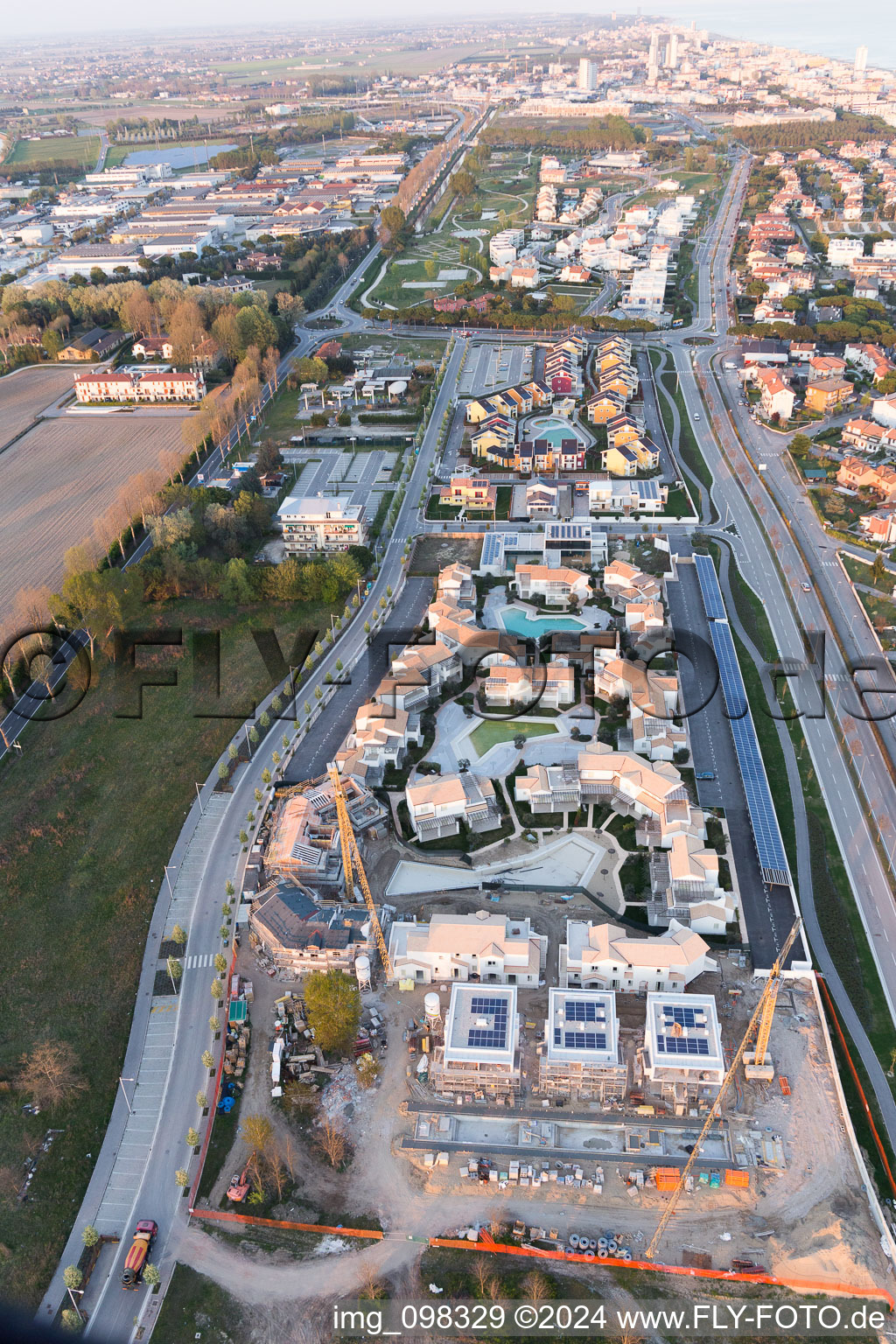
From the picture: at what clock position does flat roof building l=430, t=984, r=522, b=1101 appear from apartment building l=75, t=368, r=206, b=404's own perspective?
The flat roof building is roughly at 12 o'clock from the apartment building.

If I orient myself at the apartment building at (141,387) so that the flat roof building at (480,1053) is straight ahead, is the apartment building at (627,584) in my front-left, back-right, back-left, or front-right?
front-left

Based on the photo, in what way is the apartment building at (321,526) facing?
toward the camera

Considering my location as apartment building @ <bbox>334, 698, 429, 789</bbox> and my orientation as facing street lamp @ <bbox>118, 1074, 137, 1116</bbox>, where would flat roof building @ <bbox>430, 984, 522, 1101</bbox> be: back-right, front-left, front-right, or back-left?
front-left

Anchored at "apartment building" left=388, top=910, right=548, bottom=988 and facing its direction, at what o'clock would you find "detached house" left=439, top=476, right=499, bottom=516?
"detached house" left=439, top=476, right=499, bottom=516 is roughly at 6 o'clock from "apartment building" left=388, top=910, right=548, bottom=988.

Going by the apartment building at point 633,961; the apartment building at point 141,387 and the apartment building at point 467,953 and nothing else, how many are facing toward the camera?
3

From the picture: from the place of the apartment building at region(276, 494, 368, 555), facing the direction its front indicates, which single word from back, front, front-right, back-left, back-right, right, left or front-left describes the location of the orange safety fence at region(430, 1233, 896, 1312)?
front

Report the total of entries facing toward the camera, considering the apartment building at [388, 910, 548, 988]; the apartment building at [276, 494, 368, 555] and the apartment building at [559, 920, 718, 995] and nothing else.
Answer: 3

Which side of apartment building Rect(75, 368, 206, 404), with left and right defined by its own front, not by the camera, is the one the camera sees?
front

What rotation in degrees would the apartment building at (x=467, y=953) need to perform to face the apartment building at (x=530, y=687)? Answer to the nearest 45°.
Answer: approximately 180°

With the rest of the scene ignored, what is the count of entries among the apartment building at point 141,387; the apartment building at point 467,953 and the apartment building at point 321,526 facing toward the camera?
3

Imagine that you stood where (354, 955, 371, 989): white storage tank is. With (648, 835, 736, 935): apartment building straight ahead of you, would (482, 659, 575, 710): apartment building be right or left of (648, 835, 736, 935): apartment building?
left

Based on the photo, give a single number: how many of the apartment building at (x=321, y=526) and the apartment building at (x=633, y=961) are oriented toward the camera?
2

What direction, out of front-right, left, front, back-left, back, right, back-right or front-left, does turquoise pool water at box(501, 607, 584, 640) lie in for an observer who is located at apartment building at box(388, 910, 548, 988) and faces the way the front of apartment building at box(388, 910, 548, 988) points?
back

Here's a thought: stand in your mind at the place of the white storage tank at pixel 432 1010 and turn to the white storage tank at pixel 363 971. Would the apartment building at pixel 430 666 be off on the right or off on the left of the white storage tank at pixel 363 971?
right

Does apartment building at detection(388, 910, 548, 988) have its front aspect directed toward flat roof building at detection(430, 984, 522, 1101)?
yes

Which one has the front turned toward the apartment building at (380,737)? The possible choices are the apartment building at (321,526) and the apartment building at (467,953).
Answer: the apartment building at (321,526)
